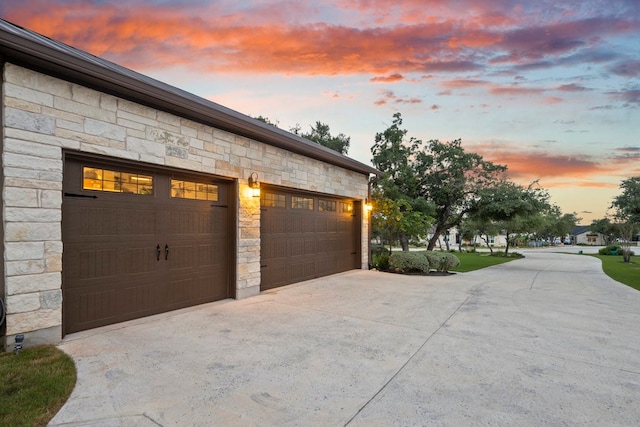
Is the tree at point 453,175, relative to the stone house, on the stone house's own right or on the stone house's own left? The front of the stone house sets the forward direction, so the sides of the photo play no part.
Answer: on the stone house's own left

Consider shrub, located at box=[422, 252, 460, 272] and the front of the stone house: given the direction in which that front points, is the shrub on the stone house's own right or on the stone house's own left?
on the stone house's own left

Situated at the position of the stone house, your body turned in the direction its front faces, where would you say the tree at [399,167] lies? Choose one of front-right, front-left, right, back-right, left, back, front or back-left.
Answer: left

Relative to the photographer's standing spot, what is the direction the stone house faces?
facing the viewer and to the right of the viewer

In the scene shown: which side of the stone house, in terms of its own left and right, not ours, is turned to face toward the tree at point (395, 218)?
left
